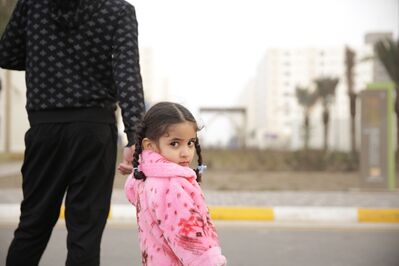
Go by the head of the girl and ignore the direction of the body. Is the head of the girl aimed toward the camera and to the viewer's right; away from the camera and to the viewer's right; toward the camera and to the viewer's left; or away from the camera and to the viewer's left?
toward the camera and to the viewer's right

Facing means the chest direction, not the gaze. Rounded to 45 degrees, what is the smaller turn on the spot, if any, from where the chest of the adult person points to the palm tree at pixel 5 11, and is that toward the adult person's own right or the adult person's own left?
0° — they already face it

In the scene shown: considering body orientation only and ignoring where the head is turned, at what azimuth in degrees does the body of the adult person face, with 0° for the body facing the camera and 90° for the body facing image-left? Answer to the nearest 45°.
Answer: approximately 180°

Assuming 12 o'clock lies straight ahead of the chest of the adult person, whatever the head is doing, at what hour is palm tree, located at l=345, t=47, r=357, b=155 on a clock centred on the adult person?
The palm tree is roughly at 1 o'clock from the adult person.

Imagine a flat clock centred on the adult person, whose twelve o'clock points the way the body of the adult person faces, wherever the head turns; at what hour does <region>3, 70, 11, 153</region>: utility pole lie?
The utility pole is roughly at 12 o'clock from the adult person.

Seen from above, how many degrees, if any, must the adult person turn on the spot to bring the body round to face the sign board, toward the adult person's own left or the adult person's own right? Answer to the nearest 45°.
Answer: approximately 45° to the adult person's own right

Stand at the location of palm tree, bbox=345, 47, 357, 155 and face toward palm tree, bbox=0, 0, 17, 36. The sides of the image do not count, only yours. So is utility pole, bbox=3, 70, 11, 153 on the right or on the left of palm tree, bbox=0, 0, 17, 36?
right

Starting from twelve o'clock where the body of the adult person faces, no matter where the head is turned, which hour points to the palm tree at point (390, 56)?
The palm tree is roughly at 1 o'clock from the adult person.
